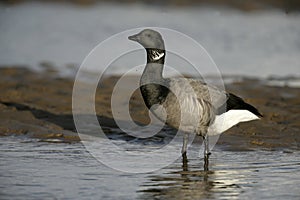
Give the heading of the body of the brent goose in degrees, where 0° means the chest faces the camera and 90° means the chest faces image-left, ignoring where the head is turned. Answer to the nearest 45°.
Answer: approximately 90°
